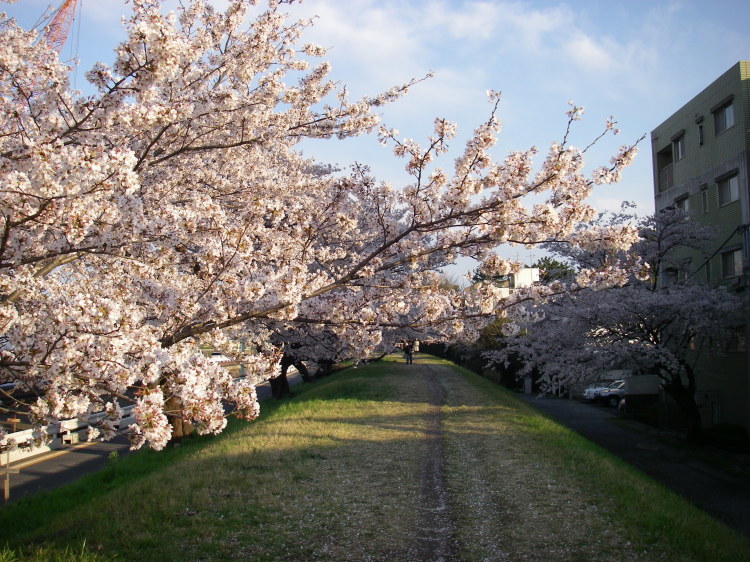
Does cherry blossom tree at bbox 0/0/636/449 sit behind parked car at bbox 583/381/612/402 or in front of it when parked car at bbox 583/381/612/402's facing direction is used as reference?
in front

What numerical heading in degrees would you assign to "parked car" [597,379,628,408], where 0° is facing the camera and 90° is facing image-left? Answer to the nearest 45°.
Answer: approximately 45°

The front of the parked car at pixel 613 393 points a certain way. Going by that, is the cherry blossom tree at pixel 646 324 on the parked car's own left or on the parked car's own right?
on the parked car's own left

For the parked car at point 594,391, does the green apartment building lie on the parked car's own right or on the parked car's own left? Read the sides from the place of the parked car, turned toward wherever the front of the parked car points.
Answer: on the parked car's own left
